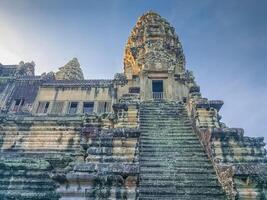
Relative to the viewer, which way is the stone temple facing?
toward the camera
